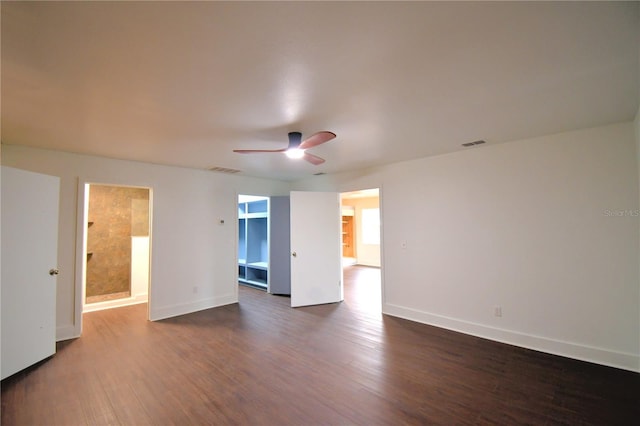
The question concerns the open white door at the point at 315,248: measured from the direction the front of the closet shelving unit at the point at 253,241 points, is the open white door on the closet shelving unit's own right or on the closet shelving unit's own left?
on the closet shelving unit's own left

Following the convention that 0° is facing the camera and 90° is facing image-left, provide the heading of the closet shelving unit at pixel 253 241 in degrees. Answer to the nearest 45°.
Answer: approximately 45°

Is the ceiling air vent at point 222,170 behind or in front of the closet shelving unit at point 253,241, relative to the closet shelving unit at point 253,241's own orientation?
in front
